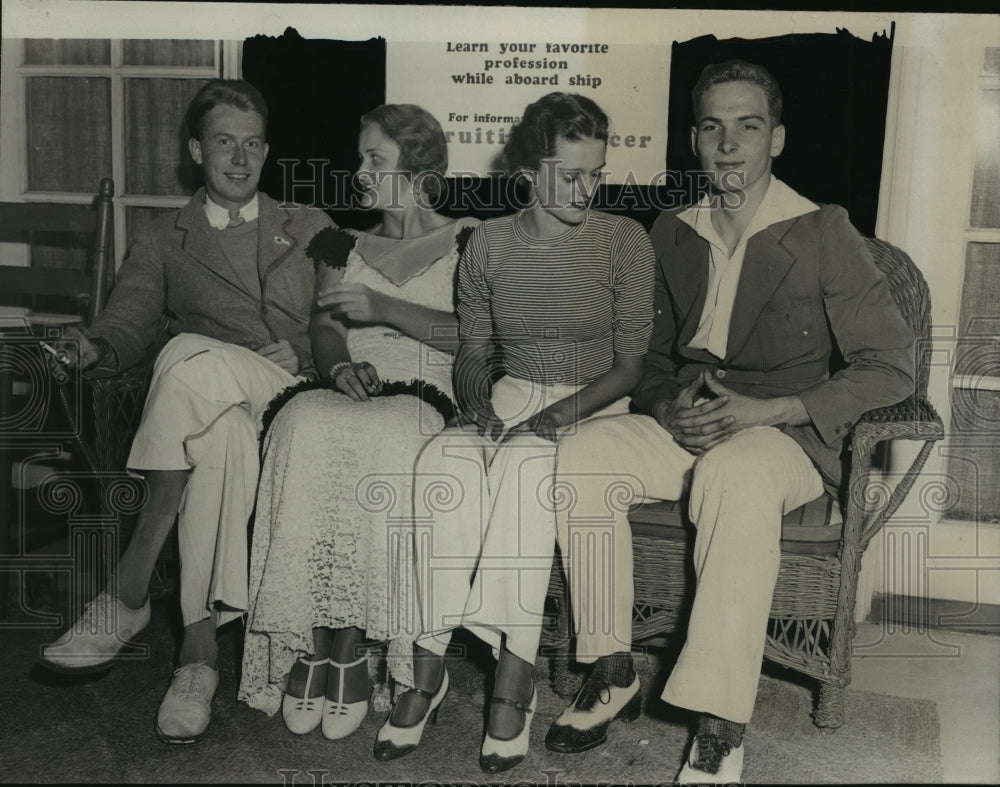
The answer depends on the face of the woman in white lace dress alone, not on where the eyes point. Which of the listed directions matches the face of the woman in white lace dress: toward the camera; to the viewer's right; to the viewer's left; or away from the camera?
to the viewer's left

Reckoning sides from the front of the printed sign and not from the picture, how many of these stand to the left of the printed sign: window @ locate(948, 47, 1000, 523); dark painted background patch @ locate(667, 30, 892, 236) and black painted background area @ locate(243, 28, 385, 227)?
2

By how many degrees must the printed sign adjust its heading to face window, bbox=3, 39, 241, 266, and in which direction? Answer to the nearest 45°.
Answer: approximately 90° to its right

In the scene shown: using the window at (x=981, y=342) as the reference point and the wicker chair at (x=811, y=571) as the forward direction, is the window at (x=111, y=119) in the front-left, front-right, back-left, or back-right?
front-right

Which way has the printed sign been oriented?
toward the camera

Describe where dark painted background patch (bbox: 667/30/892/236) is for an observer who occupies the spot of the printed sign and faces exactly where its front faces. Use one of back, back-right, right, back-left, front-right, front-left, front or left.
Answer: left

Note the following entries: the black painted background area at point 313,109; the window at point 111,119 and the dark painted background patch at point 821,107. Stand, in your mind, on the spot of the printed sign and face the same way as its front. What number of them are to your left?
1

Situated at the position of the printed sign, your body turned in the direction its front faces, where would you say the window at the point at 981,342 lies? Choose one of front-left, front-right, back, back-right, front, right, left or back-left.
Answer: left

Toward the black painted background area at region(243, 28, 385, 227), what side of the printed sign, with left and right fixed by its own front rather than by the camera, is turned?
right

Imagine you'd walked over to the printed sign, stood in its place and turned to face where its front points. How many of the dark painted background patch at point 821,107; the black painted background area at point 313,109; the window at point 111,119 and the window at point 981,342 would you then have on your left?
2
